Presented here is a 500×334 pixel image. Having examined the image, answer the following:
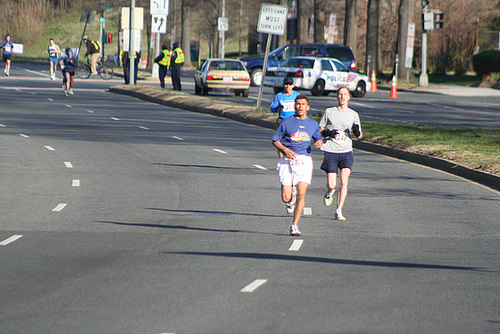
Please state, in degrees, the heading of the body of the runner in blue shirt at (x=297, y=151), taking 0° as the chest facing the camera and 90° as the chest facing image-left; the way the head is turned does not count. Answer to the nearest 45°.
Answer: approximately 0°

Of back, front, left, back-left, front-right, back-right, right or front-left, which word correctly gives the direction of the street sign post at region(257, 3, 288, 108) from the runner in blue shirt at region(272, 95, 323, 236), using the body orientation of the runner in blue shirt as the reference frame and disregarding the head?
back

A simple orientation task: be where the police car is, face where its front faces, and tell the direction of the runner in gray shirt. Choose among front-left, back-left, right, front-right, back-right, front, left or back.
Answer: back-right

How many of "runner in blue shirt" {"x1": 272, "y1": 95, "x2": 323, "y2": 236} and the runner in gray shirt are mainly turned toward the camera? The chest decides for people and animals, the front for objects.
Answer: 2

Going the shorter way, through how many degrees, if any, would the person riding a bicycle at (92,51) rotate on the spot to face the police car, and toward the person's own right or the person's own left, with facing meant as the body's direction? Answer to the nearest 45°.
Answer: approximately 135° to the person's own left

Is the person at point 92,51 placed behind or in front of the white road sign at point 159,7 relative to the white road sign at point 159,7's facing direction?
behind

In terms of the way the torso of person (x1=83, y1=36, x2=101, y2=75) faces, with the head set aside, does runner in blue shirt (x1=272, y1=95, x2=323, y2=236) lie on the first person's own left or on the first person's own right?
on the first person's own left

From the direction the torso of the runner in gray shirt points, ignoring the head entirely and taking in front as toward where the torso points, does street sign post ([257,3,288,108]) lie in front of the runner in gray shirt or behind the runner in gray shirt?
behind

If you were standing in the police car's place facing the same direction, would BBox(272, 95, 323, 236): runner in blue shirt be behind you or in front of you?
behind

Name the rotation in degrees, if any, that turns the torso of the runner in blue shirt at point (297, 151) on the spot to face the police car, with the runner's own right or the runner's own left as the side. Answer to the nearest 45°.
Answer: approximately 180°

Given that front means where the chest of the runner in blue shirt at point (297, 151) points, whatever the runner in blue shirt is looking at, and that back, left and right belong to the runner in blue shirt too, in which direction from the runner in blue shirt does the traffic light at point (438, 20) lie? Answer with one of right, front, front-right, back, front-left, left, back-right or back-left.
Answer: back
